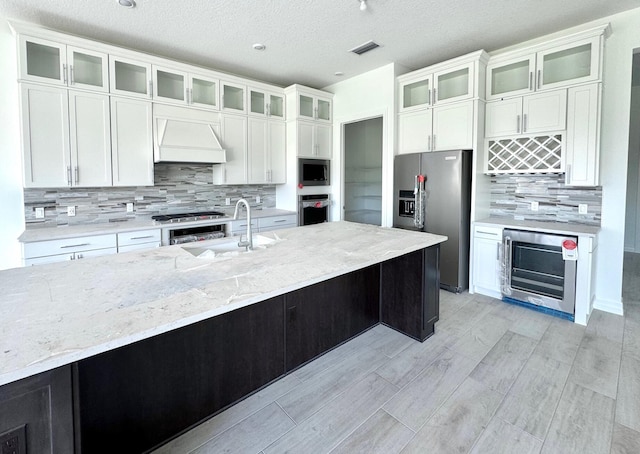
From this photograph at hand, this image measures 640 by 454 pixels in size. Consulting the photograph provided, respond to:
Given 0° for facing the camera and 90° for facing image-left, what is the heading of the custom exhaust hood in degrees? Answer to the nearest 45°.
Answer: approximately 315°

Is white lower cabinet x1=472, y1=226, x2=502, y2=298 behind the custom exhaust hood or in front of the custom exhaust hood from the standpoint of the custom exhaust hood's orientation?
in front

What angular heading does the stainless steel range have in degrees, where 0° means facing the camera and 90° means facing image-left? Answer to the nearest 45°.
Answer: approximately 315°

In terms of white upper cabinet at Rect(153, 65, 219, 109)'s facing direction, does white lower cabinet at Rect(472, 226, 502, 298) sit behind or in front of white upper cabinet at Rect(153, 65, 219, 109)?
in front

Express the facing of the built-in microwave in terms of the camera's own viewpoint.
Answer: facing the viewer and to the right of the viewer

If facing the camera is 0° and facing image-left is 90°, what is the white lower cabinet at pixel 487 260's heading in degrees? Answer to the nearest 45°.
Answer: approximately 45°

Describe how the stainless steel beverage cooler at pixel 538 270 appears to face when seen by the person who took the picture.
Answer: facing the viewer and to the left of the viewer

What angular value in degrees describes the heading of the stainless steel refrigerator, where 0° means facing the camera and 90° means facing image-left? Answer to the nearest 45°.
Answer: approximately 45°

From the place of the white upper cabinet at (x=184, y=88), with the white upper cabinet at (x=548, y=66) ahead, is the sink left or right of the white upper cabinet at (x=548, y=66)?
right

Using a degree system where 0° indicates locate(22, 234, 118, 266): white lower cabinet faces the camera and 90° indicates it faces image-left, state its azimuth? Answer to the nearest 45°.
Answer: approximately 0°
